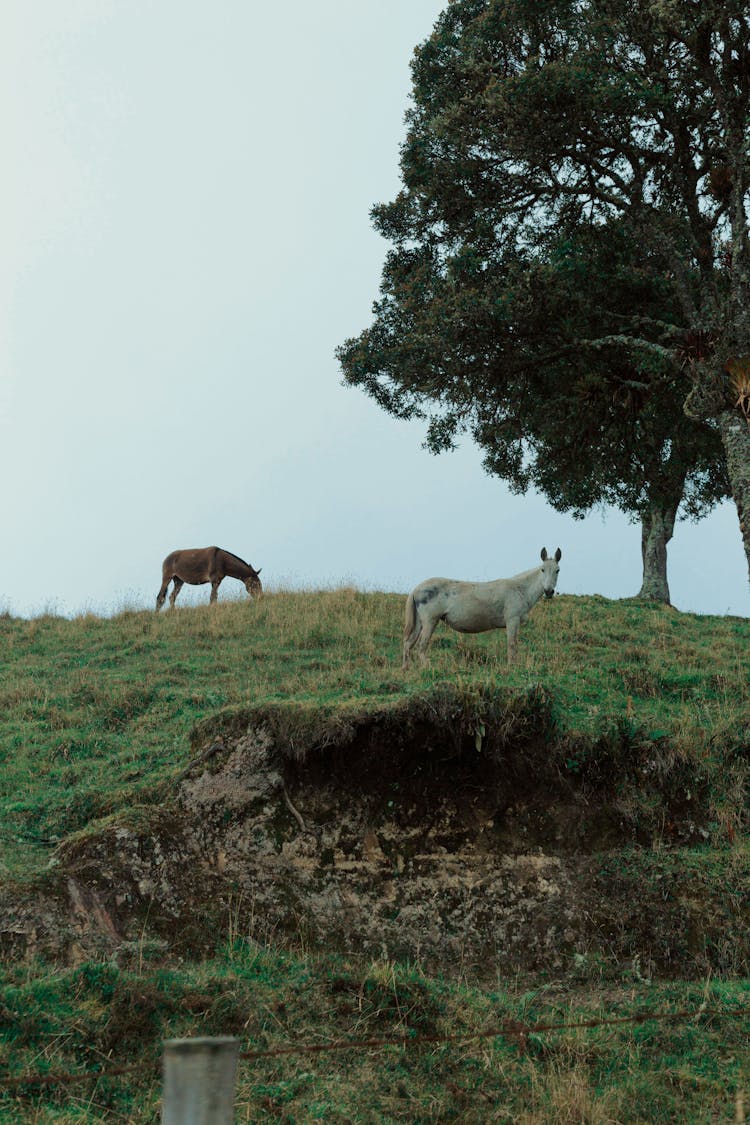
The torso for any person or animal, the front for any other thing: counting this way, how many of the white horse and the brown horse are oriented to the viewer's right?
2

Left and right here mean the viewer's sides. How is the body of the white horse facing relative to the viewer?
facing to the right of the viewer

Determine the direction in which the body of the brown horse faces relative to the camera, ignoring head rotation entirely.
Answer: to the viewer's right

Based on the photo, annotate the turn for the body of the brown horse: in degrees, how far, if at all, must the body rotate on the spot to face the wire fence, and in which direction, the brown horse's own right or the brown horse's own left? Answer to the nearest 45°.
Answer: approximately 90° to the brown horse's own right

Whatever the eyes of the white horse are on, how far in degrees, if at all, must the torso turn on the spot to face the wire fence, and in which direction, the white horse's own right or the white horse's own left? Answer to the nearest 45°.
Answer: approximately 90° to the white horse's own right

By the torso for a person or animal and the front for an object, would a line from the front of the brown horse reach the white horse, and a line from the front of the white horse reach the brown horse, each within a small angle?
no

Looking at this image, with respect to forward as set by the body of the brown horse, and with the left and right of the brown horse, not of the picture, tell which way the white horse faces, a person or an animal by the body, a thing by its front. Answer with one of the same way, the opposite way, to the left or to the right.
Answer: the same way

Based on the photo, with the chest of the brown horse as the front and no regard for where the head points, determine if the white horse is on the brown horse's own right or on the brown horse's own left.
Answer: on the brown horse's own right

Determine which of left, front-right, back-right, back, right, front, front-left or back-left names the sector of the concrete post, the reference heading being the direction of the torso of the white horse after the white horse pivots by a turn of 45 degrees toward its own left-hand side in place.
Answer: back-right
